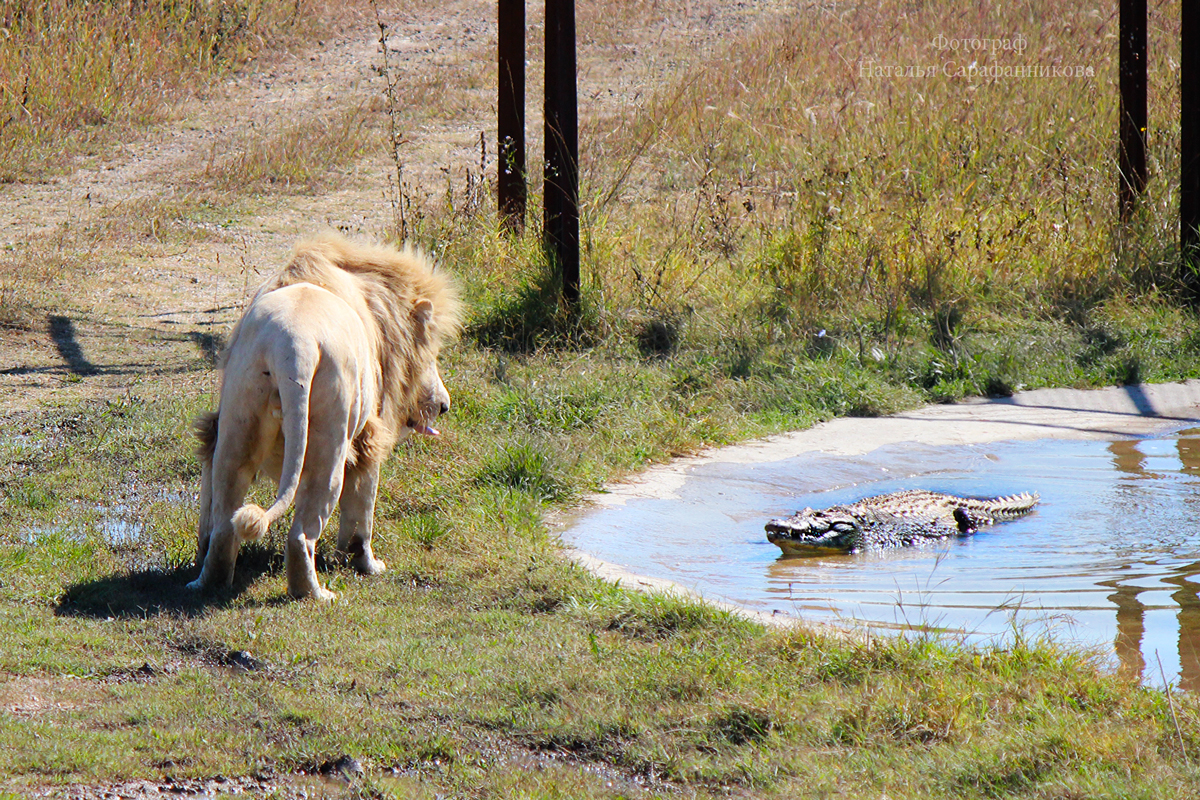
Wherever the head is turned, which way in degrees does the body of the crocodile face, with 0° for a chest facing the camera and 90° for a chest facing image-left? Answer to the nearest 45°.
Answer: approximately 45°

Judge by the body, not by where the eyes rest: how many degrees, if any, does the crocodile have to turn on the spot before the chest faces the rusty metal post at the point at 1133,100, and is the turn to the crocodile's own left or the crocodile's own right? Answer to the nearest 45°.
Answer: approximately 135° to the crocodile's own right

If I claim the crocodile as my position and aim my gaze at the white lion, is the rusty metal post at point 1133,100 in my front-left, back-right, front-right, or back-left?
back-right

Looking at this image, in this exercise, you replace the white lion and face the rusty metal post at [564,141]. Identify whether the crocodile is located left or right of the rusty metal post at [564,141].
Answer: right

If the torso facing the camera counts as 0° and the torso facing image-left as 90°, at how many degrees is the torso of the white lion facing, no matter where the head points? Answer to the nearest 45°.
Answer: approximately 225°

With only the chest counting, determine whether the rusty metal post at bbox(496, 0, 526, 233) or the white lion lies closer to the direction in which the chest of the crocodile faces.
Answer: the white lion

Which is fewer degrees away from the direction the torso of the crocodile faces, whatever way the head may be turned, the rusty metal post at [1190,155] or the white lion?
the white lion
